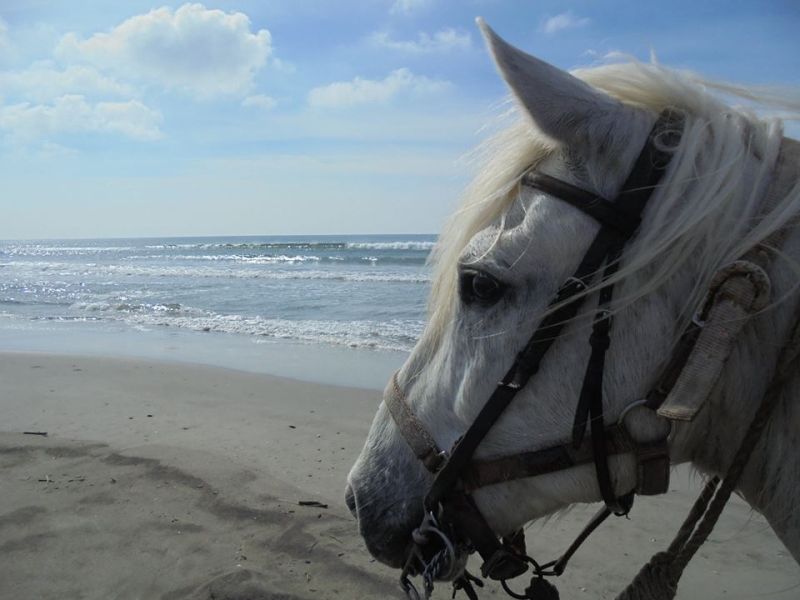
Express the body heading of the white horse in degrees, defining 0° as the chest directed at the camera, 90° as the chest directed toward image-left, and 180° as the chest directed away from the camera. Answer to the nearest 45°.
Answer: approximately 90°
